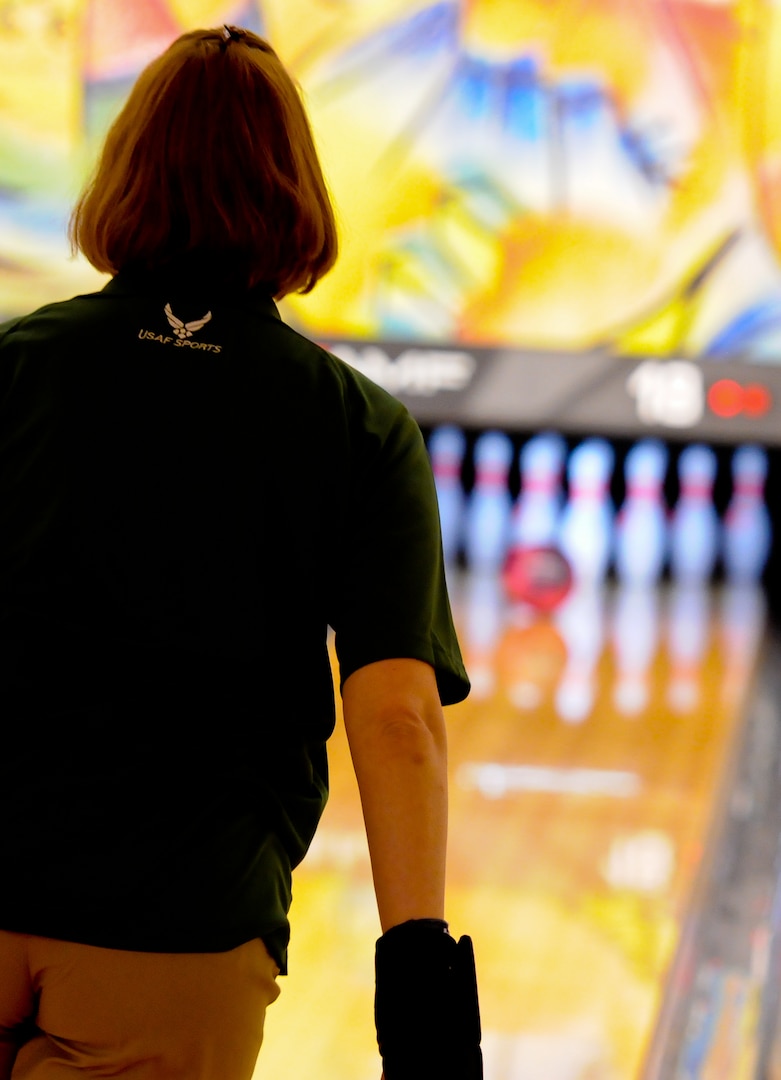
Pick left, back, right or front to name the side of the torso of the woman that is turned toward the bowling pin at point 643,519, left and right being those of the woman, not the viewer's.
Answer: front

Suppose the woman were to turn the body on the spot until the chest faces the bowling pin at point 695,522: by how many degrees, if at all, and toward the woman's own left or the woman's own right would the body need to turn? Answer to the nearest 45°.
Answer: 0° — they already face it

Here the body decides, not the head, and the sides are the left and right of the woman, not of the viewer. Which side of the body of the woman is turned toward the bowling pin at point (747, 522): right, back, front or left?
front

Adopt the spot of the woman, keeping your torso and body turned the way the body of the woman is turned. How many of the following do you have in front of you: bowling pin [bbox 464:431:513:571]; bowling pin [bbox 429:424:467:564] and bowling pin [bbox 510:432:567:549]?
3

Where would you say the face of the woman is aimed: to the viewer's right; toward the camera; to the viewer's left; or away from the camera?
away from the camera

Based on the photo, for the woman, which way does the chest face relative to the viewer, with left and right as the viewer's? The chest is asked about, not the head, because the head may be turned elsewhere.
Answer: facing away from the viewer

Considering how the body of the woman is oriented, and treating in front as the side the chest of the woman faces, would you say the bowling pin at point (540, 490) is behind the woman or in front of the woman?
in front

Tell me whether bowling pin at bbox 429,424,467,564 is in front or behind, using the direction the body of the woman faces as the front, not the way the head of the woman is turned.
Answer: in front
